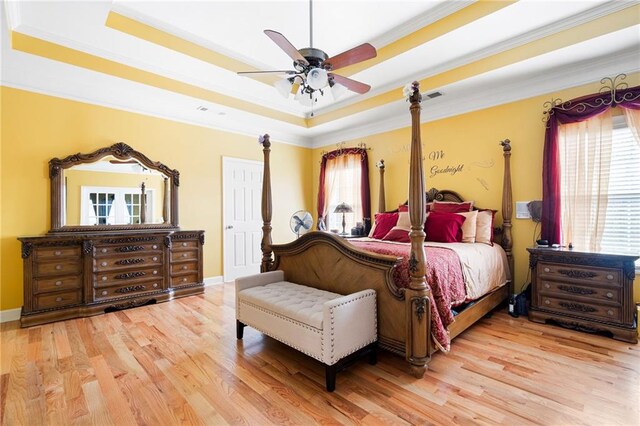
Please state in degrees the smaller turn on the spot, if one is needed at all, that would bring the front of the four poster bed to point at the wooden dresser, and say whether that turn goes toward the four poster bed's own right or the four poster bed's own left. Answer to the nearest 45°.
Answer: approximately 45° to the four poster bed's own right

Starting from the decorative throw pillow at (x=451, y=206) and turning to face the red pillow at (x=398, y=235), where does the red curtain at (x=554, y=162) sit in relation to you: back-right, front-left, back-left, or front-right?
back-left

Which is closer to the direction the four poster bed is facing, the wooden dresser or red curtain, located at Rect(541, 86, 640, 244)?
the wooden dresser

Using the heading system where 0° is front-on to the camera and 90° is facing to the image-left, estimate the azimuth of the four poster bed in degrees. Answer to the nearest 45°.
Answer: approximately 45°

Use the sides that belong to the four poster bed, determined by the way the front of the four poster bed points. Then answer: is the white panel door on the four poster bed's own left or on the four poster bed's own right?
on the four poster bed's own right
